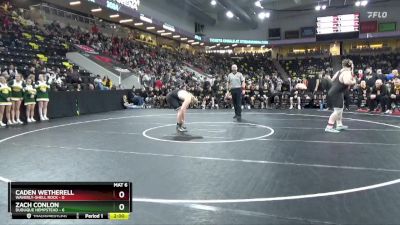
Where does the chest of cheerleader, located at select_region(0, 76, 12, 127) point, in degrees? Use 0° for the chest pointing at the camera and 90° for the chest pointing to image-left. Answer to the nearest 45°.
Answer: approximately 315°

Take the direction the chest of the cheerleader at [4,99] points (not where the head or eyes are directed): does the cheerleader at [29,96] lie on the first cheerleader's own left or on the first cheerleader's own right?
on the first cheerleader's own left

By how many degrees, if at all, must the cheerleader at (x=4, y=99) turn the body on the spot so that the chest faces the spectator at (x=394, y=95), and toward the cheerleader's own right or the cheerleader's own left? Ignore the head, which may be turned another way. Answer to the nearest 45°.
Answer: approximately 45° to the cheerleader's own left

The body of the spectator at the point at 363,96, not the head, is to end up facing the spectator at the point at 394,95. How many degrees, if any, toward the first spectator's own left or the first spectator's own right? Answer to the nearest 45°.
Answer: approximately 45° to the first spectator's own left

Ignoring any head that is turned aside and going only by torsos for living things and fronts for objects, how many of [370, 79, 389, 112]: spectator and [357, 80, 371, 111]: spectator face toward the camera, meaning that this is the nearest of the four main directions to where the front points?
2

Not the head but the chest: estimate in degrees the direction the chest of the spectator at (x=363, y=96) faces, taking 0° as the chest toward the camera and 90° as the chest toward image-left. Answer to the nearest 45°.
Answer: approximately 0°

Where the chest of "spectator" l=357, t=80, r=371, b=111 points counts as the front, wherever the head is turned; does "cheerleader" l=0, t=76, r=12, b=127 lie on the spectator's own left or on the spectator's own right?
on the spectator's own right
